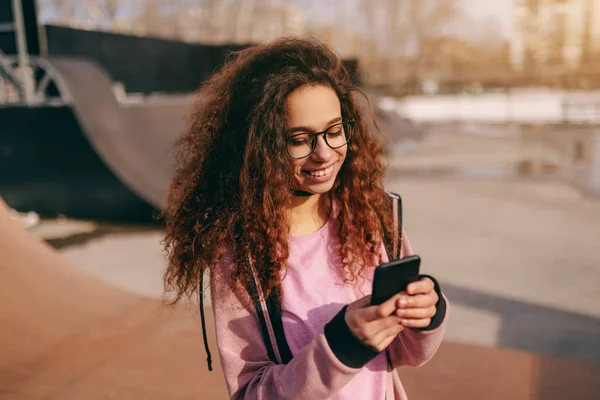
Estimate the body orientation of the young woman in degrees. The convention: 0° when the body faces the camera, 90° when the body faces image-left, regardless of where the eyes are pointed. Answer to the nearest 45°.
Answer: approximately 315°

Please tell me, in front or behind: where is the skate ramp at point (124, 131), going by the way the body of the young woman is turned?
behind

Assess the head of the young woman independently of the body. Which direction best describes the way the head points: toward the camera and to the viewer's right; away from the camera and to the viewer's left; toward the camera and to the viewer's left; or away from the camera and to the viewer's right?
toward the camera and to the viewer's right
